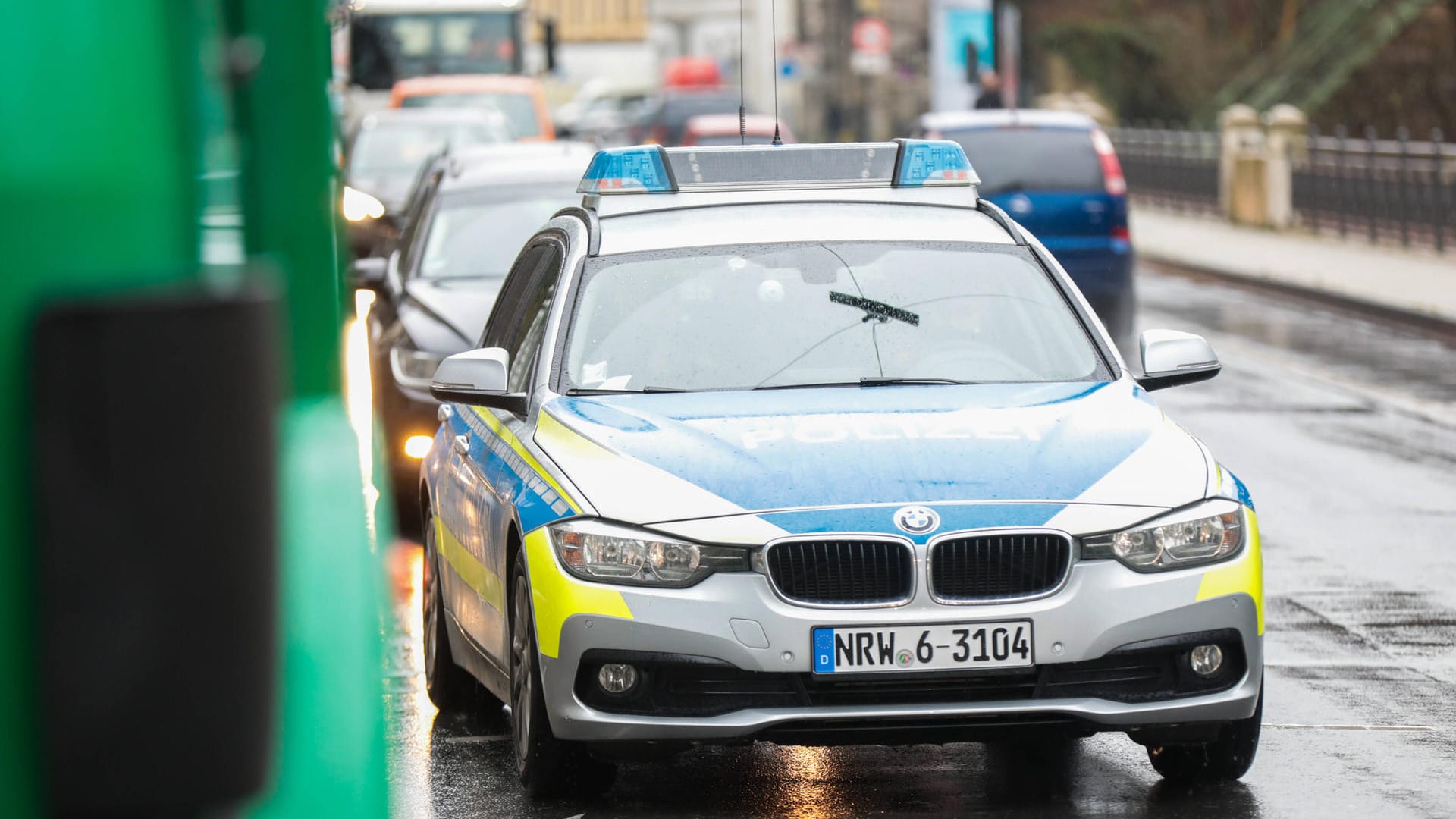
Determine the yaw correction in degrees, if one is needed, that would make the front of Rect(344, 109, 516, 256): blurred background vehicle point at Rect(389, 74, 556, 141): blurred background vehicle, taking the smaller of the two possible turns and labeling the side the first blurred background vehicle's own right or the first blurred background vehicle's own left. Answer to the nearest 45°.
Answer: approximately 180°

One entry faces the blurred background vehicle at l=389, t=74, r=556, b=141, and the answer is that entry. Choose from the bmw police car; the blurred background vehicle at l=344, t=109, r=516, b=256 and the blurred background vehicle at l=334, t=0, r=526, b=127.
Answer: the blurred background vehicle at l=334, t=0, r=526, b=127

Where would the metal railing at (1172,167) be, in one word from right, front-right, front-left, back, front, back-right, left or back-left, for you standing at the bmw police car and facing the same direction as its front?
back

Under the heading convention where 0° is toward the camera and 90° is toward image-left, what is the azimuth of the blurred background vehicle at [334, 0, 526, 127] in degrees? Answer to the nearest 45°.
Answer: approximately 0°

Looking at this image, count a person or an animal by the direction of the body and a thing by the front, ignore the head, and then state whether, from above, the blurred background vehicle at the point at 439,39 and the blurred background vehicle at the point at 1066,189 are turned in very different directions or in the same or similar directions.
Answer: very different directions

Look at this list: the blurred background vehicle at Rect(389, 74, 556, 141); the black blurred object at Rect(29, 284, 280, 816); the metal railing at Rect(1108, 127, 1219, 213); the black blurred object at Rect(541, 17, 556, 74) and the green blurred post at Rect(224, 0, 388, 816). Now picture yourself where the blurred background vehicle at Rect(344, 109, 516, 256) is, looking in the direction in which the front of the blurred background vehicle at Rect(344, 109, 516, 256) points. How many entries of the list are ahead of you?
2

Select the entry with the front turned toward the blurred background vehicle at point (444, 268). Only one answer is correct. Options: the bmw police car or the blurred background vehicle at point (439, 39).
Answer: the blurred background vehicle at point (439, 39)

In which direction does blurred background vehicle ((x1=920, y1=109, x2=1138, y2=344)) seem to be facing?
away from the camera

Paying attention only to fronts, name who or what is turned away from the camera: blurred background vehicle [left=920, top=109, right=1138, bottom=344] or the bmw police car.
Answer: the blurred background vehicle

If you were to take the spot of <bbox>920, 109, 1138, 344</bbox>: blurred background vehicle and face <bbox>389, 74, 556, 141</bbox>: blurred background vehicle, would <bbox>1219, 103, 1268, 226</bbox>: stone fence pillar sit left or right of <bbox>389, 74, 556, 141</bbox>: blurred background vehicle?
right

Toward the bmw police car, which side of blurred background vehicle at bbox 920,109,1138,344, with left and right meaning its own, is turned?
back

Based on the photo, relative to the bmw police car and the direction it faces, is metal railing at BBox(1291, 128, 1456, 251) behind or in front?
behind

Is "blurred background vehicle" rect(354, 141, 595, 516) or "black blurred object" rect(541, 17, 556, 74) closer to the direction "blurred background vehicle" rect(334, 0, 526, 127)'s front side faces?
the blurred background vehicle

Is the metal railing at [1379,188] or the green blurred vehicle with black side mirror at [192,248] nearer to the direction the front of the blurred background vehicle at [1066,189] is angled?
the metal railing
